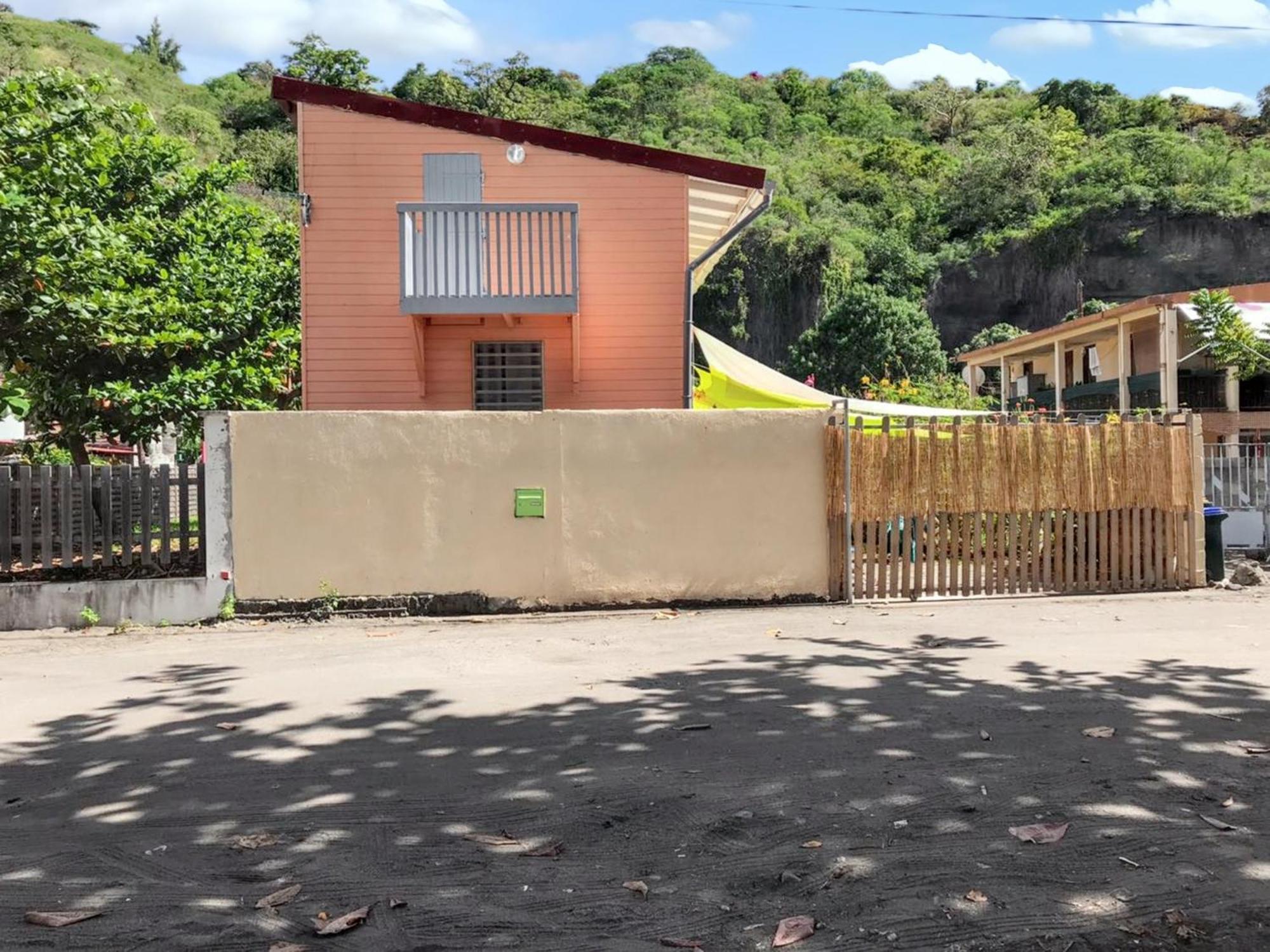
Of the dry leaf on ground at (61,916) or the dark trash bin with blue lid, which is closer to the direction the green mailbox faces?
the dry leaf on ground

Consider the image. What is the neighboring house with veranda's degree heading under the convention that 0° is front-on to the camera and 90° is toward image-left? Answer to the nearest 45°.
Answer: approximately 45°

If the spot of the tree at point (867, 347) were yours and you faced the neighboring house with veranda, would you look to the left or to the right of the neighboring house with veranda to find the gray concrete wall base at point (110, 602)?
right

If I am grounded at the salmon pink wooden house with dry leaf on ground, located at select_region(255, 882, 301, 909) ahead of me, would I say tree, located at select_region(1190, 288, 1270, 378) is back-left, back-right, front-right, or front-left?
back-left

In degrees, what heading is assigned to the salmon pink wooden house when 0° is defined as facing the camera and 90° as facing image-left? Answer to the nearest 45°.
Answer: approximately 0°

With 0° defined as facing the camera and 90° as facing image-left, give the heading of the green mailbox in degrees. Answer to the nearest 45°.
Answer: approximately 0°

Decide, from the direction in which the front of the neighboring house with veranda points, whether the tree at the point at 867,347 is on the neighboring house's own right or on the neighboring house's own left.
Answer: on the neighboring house's own right

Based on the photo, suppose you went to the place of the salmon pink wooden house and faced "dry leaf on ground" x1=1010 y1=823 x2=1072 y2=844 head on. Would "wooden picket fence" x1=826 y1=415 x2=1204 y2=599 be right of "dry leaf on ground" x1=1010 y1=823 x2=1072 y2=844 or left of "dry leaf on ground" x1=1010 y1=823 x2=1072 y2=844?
left

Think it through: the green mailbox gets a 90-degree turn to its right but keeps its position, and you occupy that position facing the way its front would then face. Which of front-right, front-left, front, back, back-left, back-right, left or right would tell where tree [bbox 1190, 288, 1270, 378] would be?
back-right

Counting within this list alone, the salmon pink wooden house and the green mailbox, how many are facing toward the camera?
2
